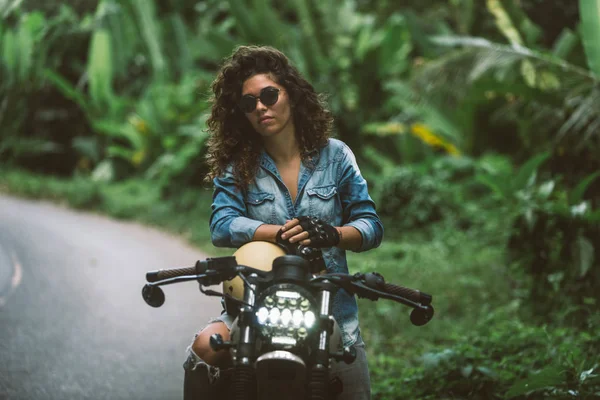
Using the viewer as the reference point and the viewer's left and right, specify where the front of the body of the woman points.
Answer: facing the viewer

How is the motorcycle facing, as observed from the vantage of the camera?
facing the viewer

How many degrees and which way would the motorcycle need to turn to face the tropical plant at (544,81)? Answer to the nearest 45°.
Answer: approximately 135° to its left

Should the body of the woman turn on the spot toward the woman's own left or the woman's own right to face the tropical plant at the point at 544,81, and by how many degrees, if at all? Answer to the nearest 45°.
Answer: approximately 135° to the woman's own left
